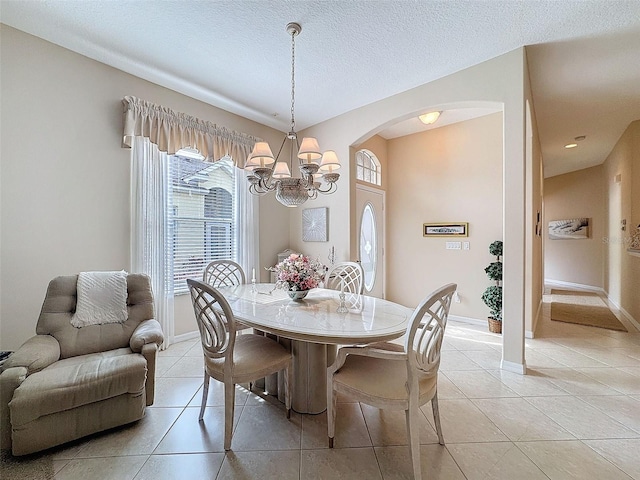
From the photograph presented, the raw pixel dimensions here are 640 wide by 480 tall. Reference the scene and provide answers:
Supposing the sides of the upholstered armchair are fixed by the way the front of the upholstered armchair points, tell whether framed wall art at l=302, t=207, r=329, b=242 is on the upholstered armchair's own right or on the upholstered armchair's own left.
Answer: on the upholstered armchair's own left

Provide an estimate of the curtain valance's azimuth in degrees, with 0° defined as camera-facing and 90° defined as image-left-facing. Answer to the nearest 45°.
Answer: approximately 315°

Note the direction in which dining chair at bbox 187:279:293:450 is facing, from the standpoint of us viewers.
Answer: facing away from the viewer and to the right of the viewer

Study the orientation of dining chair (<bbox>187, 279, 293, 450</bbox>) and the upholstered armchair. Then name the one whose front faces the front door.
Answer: the dining chair

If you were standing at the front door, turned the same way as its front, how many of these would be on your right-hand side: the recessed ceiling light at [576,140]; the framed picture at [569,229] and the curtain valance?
1

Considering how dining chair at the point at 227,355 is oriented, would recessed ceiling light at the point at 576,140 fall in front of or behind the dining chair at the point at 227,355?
in front

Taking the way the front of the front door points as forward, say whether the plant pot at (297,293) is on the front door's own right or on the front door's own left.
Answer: on the front door's own right

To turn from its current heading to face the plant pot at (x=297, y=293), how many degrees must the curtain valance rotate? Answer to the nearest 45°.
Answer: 0° — it already faces it

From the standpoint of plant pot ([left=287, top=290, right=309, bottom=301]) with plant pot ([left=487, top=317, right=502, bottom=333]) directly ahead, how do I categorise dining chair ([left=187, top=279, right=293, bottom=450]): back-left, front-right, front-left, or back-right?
back-right

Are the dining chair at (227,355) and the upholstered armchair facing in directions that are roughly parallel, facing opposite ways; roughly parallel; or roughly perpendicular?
roughly perpendicular

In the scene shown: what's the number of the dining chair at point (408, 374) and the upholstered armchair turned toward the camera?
1

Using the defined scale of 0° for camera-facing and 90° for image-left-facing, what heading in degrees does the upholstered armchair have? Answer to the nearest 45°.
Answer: approximately 0°

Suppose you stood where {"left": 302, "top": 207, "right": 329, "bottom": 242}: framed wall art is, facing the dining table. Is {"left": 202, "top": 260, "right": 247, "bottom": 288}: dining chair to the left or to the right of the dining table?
right
